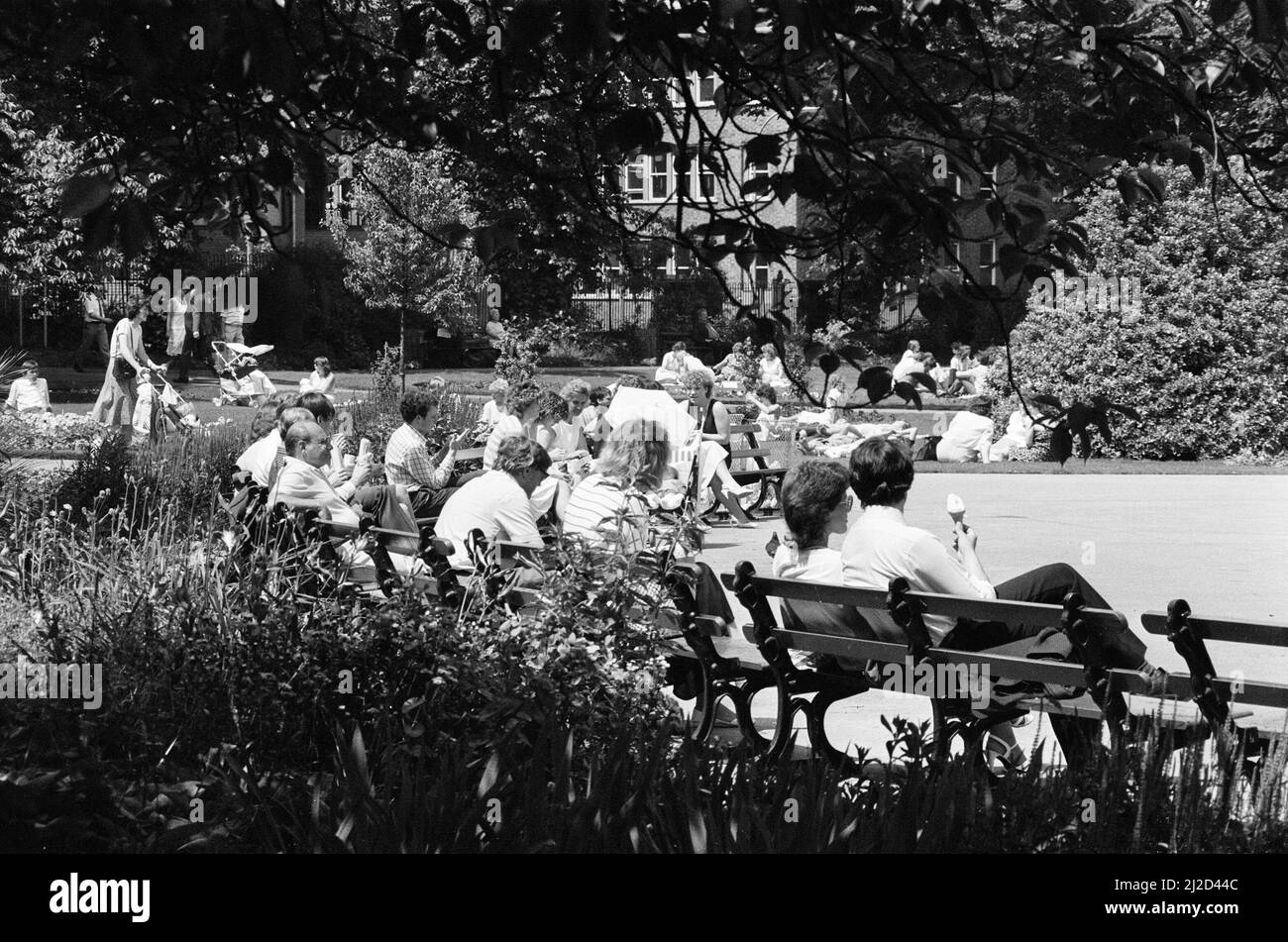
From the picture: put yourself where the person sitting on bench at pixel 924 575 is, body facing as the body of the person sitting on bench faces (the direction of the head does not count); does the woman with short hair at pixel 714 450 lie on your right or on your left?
on your left

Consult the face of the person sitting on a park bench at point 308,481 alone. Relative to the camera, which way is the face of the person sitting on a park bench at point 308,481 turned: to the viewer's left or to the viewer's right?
to the viewer's right

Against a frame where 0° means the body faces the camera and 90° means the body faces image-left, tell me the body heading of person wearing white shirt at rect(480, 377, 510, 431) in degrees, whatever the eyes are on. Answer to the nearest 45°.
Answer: approximately 315°

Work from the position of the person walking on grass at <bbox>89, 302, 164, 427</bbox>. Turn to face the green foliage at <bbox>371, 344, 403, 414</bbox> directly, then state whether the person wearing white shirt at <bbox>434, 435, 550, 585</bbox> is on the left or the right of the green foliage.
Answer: right

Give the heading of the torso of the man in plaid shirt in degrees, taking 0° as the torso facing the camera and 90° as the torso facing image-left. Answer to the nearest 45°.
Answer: approximately 270°

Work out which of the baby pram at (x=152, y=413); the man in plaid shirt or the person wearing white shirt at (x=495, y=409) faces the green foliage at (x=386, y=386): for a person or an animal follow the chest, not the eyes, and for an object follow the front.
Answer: the baby pram

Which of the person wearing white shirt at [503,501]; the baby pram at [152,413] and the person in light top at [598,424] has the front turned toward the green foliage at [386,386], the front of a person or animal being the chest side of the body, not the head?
the baby pram

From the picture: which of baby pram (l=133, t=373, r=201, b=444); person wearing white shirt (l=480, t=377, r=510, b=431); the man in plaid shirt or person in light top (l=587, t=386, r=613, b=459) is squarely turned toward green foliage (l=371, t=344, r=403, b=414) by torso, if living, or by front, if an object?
the baby pram

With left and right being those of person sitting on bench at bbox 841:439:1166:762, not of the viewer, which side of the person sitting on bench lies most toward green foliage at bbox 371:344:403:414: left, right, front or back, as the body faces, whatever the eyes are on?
left

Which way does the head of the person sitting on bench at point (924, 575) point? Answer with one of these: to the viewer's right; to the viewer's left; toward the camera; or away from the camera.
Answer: away from the camera
